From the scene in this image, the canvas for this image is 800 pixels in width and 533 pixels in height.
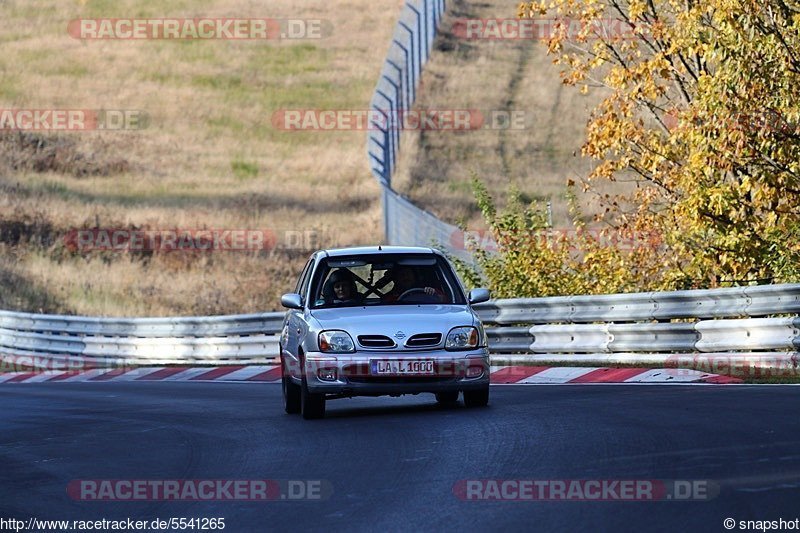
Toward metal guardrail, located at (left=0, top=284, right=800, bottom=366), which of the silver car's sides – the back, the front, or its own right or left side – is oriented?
back

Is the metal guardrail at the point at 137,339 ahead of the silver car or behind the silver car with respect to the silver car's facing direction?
behind

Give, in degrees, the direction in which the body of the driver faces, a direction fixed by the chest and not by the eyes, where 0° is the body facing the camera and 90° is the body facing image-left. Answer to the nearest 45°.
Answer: approximately 0°

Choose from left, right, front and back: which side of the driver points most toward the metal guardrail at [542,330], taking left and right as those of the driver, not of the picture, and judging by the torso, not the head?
back

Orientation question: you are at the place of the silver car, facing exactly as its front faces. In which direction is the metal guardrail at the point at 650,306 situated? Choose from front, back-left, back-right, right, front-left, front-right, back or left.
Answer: back-left

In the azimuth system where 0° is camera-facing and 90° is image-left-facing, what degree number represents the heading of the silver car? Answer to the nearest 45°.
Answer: approximately 0°

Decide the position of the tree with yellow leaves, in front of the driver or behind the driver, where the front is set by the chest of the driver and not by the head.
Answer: behind

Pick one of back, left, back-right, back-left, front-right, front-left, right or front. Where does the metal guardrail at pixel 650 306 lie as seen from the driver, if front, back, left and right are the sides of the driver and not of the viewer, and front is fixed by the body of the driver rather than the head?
back-left
